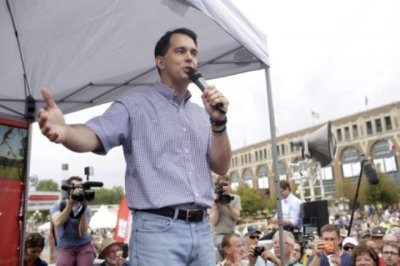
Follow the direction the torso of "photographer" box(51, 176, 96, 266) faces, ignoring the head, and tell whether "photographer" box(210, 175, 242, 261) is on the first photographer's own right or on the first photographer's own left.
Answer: on the first photographer's own left
